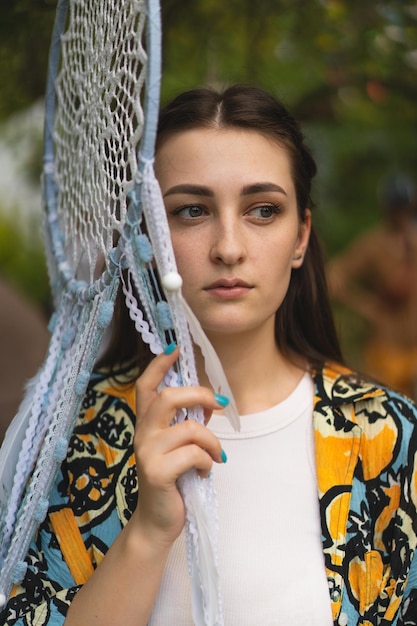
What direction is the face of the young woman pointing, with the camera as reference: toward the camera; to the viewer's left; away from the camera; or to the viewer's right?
toward the camera

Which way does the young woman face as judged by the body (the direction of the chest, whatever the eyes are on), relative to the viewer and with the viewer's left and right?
facing the viewer

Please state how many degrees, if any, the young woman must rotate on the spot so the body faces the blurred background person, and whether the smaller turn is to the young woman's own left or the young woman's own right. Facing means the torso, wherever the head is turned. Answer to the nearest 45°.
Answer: approximately 180°
